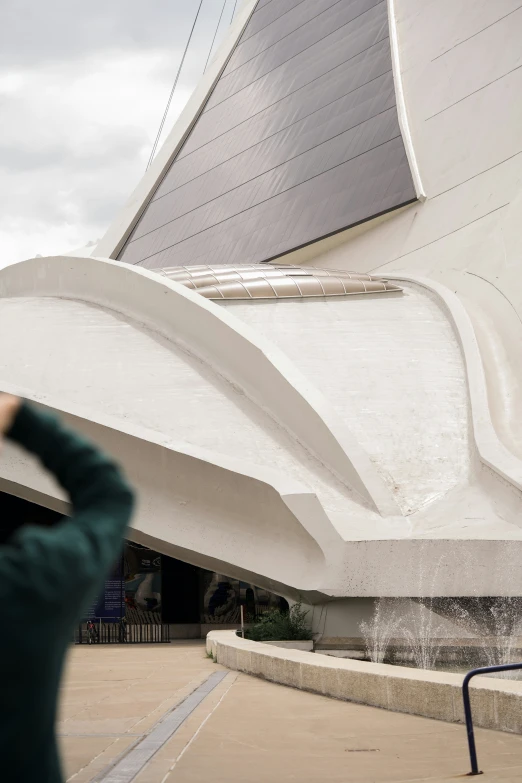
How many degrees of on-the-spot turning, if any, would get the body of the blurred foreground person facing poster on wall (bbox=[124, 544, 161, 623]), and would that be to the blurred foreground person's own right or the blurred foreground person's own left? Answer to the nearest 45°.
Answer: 0° — they already face it

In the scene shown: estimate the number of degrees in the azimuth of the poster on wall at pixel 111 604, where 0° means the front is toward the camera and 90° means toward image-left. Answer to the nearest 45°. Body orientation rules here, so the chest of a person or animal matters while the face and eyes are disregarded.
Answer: approximately 0°

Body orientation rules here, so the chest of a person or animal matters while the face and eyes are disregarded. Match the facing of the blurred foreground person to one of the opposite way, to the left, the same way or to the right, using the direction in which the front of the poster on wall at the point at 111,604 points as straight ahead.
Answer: the opposite way

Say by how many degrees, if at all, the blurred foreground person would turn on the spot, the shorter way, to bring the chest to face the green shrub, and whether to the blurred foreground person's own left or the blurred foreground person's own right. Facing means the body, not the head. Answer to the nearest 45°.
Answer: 0° — they already face it

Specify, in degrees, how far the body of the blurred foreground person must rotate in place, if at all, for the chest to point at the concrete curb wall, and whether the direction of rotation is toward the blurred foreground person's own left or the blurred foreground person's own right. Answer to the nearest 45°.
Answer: approximately 45° to the blurred foreground person's own right

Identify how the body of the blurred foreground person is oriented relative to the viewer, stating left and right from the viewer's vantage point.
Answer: facing away from the viewer

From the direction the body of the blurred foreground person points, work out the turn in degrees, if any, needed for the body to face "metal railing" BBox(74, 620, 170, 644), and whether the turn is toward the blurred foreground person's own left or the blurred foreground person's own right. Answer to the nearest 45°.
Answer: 0° — they already face it

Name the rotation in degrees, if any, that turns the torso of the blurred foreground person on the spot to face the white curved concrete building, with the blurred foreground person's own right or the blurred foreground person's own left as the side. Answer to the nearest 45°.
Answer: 0° — they already face it

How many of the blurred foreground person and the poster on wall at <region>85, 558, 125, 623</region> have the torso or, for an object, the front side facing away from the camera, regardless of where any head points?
1

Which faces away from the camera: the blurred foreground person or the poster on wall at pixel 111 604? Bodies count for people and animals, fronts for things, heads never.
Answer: the blurred foreground person
